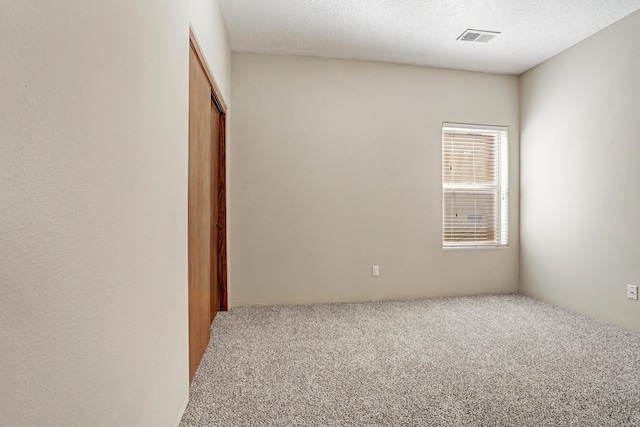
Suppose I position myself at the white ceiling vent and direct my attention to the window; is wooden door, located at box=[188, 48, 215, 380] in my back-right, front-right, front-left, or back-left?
back-left

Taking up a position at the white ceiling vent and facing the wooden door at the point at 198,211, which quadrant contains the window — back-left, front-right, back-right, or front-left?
back-right

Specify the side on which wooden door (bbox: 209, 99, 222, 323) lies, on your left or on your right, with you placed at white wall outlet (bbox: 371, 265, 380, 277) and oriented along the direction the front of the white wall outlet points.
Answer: on your right

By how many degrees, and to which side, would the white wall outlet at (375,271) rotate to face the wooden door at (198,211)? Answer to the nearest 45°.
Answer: approximately 45° to its right

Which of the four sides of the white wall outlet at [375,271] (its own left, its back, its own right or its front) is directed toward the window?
left

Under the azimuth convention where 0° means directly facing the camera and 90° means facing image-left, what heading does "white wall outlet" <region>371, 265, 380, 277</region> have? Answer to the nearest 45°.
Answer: approximately 0°
